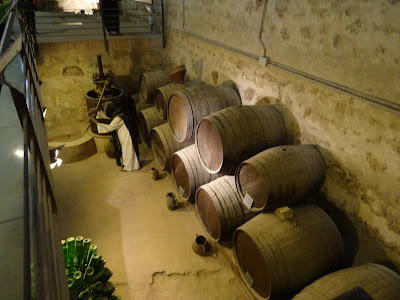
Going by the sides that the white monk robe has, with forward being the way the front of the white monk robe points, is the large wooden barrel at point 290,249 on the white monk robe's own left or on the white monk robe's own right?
on the white monk robe's own left

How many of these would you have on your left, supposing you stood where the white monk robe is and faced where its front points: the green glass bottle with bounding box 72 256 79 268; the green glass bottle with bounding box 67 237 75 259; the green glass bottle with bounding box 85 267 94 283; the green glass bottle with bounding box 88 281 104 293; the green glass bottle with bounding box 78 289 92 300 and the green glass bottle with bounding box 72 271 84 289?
6

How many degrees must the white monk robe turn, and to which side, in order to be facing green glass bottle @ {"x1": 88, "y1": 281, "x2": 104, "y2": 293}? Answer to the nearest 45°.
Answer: approximately 90° to its left

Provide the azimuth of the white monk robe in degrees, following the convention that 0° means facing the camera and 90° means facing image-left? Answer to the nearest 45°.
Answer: approximately 90°

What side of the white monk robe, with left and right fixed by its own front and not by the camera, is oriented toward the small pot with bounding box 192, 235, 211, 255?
left

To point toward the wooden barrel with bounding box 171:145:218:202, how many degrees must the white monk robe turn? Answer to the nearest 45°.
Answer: approximately 135° to its left

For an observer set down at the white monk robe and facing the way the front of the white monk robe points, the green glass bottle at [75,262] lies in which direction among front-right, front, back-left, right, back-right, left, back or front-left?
left

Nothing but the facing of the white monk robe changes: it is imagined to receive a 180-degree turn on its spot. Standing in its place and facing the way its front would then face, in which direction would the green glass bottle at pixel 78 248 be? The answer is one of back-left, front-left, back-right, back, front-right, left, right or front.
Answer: right

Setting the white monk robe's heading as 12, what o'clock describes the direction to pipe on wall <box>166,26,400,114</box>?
The pipe on wall is roughly at 8 o'clock from the white monk robe.

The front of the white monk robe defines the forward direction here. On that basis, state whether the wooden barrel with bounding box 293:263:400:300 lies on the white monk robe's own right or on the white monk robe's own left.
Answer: on the white monk robe's own left

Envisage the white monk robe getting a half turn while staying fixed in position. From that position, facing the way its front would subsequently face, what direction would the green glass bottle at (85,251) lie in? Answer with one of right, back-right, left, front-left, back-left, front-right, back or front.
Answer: right

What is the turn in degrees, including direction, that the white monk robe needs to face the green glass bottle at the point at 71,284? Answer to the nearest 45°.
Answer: approximately 90° to its left

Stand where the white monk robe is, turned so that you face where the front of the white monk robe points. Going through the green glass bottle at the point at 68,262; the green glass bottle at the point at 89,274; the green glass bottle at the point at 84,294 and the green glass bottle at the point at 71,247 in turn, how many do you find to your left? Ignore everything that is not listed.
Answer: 4

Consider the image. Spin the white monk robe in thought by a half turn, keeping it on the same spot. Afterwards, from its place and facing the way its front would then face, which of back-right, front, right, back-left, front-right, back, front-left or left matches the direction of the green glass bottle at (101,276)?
right

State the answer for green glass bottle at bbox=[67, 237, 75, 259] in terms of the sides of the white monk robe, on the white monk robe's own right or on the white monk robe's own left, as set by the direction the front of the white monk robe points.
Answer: on the white monk robe's own left
